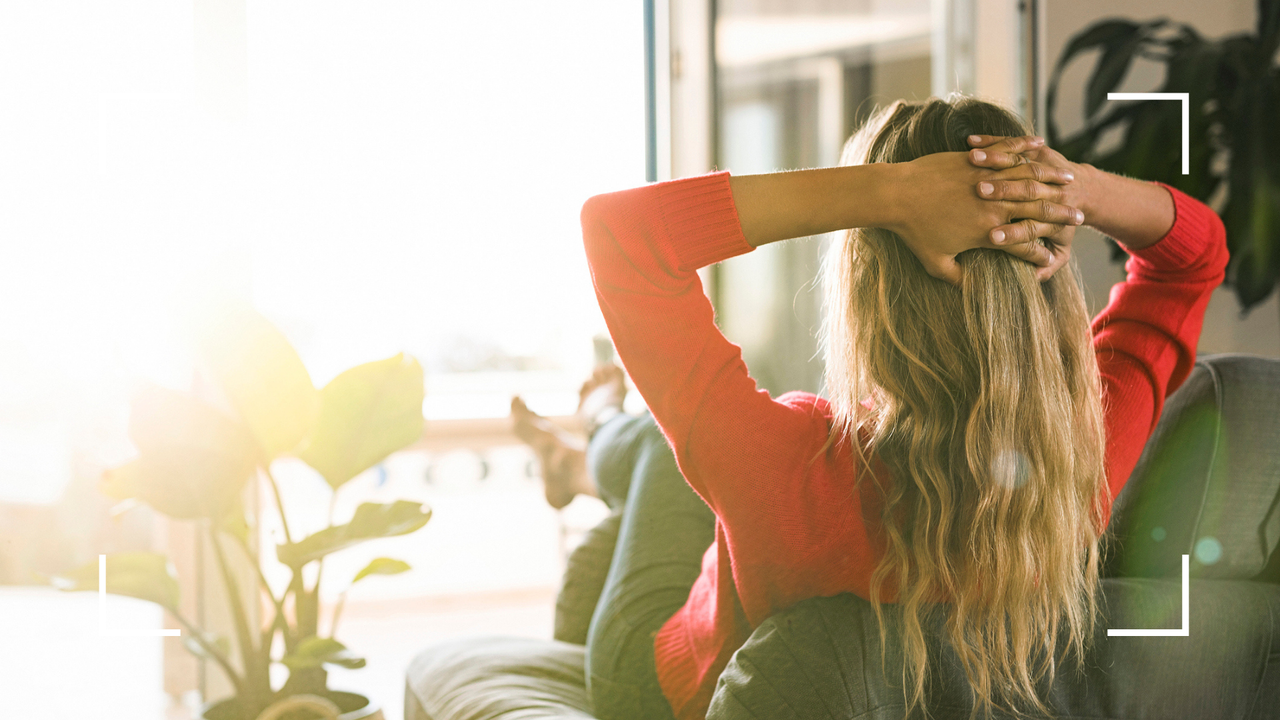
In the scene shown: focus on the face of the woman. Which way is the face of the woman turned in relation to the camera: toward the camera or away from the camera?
away from the camera

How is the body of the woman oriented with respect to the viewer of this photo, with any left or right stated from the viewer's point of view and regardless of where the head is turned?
facing away from the viewer and to the left of the viewer
